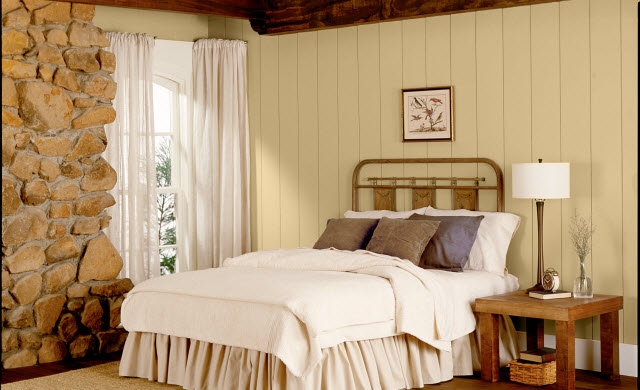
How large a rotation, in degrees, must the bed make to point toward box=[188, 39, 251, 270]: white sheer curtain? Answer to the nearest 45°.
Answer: approximately 90° to its right

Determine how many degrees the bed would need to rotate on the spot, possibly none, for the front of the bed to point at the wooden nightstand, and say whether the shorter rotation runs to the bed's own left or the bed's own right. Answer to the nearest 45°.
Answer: approximately 135° to the bed's own left

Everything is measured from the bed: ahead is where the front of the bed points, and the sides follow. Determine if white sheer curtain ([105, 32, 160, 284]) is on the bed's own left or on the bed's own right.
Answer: on the bed's own right

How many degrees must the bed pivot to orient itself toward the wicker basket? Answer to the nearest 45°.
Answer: approximately 135° to its left

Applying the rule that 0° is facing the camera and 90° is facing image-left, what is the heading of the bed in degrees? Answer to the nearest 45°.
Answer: approximately 45°
